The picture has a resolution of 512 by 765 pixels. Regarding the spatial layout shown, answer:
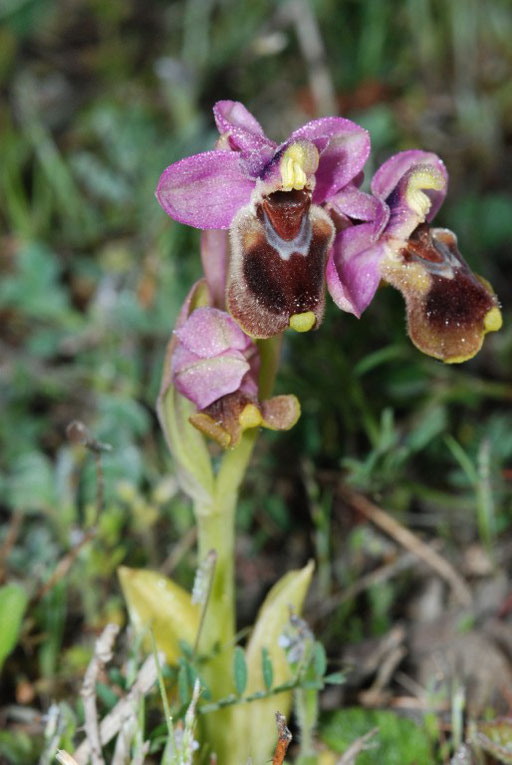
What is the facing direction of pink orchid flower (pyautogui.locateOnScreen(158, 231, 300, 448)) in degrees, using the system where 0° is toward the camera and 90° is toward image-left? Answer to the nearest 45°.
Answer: approximately 0°

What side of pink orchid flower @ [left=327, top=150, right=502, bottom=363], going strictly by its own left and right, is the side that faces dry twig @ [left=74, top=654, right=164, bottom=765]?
right

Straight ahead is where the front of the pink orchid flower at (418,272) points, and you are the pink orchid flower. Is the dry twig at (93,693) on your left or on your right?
on your right
